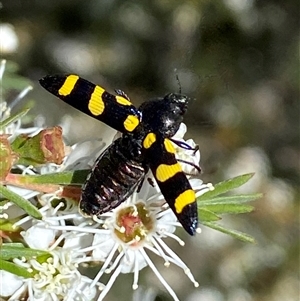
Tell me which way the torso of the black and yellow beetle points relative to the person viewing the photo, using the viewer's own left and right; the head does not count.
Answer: facing away from the viewer and to the right of the viewer

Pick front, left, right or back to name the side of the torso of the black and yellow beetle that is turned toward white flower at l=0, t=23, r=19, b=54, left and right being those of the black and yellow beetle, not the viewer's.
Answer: left
